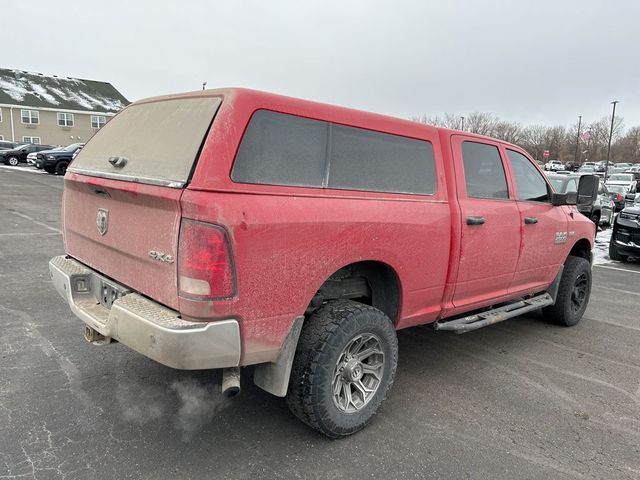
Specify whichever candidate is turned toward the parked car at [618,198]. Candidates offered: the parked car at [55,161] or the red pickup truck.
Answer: the red pickup truck

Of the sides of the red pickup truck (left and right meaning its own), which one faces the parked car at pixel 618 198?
front

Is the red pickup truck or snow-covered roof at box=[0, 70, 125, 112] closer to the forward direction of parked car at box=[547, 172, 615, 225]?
the red pickup truck

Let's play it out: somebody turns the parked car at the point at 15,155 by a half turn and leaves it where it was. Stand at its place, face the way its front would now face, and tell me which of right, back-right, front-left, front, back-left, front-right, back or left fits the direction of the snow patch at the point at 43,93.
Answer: front-left

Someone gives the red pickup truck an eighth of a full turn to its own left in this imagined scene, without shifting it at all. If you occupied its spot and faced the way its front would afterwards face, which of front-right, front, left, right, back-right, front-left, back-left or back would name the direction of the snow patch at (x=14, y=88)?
front-left

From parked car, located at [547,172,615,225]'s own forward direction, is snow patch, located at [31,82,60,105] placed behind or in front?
behind

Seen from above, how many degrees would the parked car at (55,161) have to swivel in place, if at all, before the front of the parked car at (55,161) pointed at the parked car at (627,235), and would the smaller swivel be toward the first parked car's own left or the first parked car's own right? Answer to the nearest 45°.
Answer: approximately 90° to the first parked car's own left

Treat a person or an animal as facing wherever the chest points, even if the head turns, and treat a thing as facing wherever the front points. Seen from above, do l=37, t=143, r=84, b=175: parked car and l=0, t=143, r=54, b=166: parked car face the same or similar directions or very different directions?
same or similar directions

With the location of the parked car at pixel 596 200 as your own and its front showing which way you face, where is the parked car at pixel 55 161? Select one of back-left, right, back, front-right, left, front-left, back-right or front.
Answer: back-right

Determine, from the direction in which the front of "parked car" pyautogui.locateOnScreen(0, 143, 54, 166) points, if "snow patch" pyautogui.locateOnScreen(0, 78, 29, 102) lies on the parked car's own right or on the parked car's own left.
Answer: on the parked car's own right

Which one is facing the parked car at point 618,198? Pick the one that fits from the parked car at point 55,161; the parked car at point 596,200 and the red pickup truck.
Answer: the red pickup truck

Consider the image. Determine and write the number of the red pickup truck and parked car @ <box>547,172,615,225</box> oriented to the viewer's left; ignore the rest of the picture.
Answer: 0

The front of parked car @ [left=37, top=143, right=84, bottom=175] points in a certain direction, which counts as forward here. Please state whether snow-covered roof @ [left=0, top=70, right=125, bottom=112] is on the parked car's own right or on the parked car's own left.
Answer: on the parked car's own right

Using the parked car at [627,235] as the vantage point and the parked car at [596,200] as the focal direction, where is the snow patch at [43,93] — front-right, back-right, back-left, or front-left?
front-left

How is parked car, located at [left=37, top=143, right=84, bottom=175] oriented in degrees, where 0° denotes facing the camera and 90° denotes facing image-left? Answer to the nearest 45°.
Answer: approximately 45°

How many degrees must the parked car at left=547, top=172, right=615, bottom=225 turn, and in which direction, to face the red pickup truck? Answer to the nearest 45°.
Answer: approximately 45° to its right

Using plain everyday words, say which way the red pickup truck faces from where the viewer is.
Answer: facing away from the viewer and to the right of the viewer
